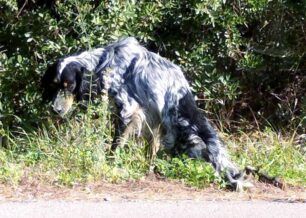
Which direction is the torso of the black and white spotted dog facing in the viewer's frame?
to the viewer's left
